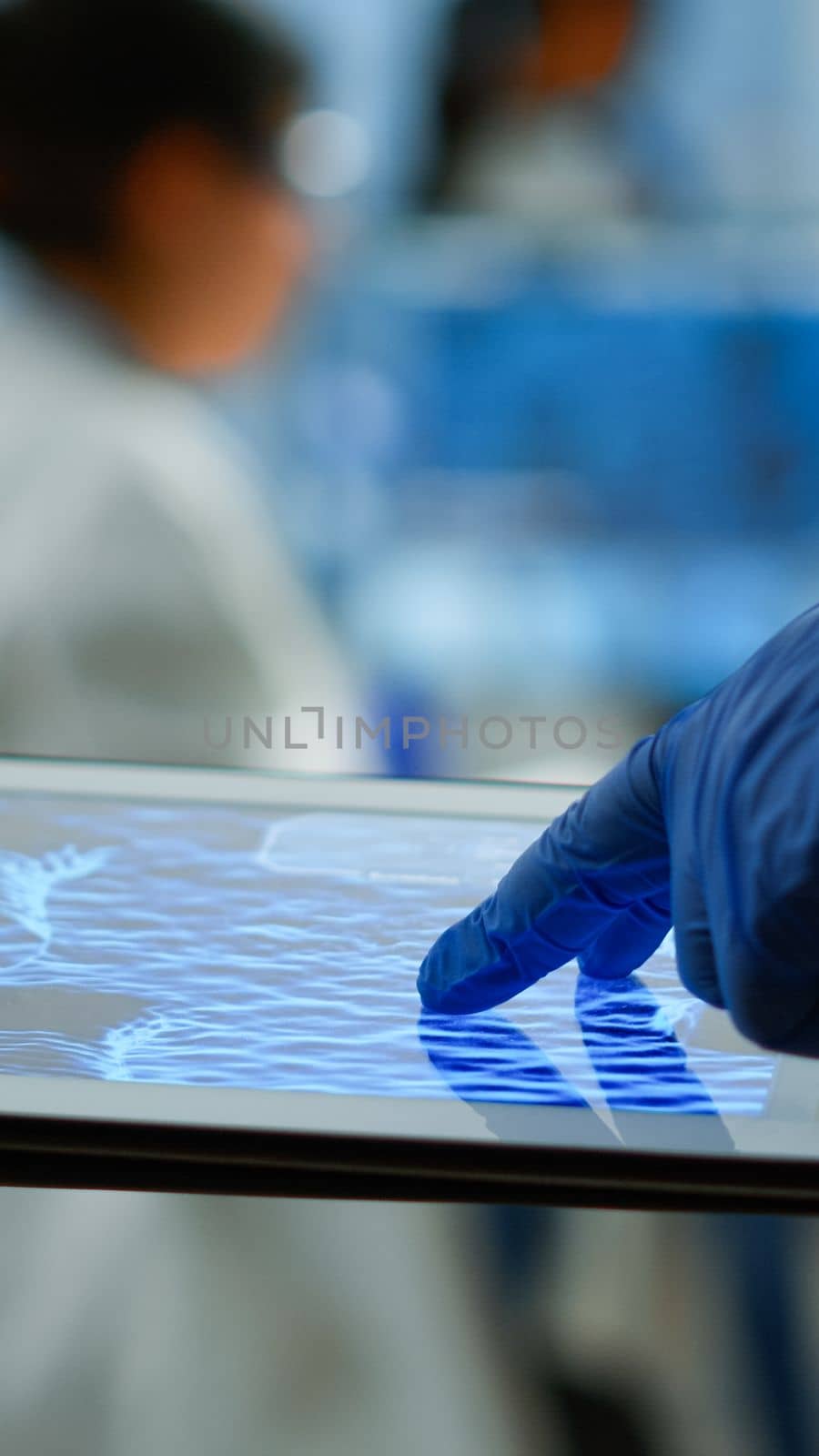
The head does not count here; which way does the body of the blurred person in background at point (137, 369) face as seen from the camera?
to the viewer's right

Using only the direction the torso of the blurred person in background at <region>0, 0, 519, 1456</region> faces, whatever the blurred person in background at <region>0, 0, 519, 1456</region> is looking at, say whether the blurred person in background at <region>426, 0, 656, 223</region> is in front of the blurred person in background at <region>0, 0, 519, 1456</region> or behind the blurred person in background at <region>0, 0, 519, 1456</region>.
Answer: in front

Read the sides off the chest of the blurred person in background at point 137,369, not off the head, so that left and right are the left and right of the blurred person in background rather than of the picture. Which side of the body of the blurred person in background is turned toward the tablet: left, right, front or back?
right

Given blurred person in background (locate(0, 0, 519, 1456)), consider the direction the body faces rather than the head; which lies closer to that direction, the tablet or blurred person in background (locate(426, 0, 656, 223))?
the blurred person in background
